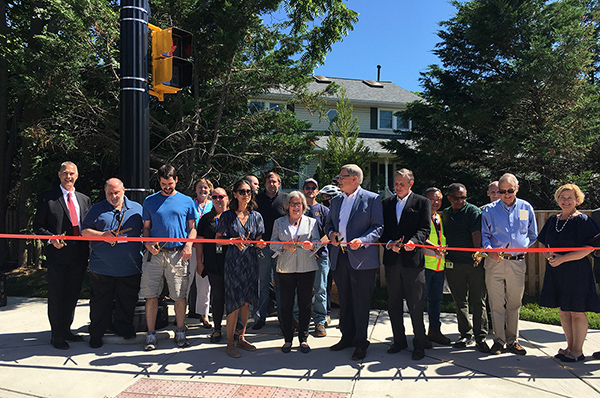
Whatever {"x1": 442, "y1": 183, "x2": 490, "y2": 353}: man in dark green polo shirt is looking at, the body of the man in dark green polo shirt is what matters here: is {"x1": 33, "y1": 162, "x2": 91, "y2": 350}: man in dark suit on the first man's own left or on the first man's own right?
on the first man's own right

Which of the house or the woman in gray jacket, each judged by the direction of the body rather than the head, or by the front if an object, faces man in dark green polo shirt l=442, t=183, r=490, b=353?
the house

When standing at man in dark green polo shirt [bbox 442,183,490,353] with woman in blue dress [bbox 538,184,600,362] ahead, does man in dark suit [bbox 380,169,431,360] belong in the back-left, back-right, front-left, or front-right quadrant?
back-right

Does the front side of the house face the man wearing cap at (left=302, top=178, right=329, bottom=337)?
yes

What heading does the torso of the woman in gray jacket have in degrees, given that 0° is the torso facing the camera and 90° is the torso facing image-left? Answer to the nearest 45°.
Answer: approximately 0°

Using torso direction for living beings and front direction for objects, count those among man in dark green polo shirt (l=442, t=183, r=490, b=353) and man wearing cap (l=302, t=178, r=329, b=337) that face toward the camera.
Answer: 2

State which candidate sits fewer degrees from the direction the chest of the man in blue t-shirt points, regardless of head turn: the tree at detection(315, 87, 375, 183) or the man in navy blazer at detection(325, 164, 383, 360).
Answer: the man in navy blazer

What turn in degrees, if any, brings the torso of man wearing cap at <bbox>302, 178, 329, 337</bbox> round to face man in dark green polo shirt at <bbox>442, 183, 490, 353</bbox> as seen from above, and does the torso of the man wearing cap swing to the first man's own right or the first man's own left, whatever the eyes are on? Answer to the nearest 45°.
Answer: approximately 90° to the first man's own left

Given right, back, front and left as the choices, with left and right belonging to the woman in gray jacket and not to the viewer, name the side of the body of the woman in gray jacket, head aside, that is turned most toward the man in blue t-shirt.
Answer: right

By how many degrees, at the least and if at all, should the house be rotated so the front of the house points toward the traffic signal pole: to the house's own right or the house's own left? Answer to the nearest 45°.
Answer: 0° — it already faces it

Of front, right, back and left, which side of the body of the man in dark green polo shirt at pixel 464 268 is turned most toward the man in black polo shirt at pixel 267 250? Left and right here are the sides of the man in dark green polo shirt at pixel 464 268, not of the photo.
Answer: right
